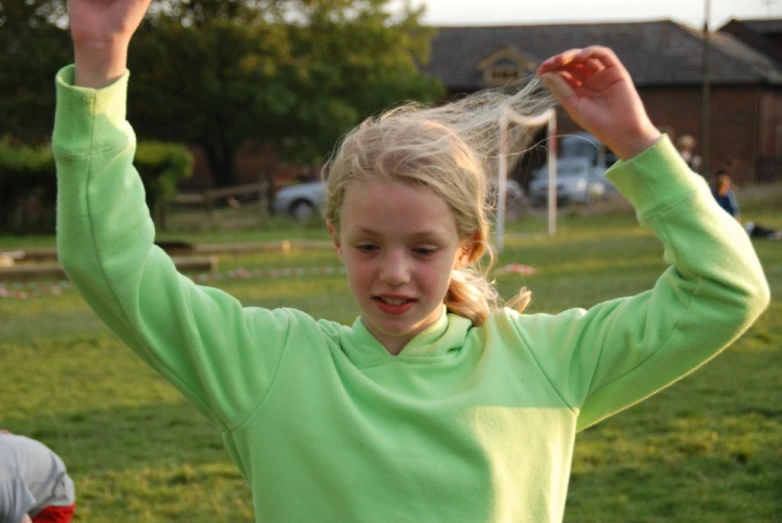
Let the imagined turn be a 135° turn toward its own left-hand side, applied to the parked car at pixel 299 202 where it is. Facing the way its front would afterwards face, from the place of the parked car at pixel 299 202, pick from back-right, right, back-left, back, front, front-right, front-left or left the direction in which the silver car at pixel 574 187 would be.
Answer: front-left

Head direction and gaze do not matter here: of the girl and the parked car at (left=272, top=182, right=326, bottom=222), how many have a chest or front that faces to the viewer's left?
1

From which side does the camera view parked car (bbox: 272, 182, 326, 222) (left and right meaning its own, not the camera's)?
left

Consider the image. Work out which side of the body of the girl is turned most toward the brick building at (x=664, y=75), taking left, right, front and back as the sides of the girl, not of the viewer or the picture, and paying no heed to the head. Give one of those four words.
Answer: back

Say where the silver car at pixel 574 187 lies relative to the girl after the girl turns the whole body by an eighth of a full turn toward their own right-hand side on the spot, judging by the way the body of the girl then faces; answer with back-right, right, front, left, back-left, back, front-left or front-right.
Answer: back-right

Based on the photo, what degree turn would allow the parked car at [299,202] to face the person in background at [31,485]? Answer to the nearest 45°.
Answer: approximately 90° to its left

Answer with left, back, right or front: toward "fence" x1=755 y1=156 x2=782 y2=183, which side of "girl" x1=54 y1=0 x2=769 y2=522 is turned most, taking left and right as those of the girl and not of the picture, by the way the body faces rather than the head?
back

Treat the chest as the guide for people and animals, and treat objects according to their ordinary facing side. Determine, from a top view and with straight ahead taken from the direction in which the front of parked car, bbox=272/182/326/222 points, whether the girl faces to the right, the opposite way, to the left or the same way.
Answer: to the left

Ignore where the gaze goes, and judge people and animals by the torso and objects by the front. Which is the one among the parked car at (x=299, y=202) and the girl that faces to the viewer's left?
the parked car

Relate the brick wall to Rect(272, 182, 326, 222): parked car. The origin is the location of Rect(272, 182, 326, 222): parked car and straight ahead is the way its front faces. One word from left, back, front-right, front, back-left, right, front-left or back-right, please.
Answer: back-right

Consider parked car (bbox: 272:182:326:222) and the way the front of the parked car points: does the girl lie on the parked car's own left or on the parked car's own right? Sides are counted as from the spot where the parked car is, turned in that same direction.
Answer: on the parked car's own left

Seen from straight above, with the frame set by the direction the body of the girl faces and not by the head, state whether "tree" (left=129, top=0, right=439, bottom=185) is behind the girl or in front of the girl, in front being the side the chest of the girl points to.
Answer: behind

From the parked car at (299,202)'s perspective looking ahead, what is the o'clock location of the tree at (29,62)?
The tree is roughly at 1 o'clock from the parked car.
